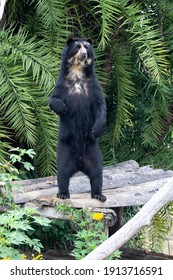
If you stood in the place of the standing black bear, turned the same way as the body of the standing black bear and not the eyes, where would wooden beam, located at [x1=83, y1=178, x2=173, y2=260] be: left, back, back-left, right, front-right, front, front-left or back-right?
front

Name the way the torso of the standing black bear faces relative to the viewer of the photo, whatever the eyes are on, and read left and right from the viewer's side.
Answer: facing the viewer
